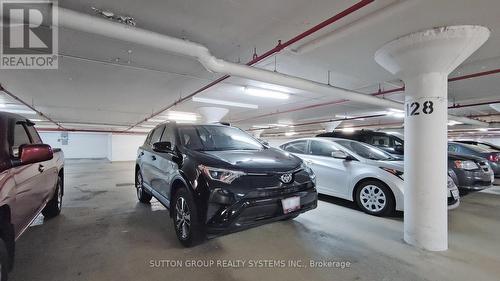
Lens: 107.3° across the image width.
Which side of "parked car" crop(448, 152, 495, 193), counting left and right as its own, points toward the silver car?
right

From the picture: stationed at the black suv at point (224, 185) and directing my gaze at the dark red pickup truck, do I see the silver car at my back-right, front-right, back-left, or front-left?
back-right

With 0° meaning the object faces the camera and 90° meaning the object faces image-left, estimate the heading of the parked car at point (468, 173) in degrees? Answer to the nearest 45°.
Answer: approximately 315°

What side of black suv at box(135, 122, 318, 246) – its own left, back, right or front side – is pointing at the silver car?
left

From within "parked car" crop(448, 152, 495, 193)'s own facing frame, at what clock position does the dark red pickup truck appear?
The dark red pickup truck is roughly at 2 o'clock from the parked car.

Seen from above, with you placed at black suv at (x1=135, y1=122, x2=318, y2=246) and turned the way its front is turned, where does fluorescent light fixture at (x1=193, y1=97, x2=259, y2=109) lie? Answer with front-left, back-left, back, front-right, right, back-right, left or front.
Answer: back-left

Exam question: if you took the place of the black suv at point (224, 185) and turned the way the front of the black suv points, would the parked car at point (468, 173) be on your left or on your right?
on your left

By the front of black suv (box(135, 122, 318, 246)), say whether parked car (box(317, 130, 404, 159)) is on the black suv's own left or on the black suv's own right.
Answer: on the black suv's own left
